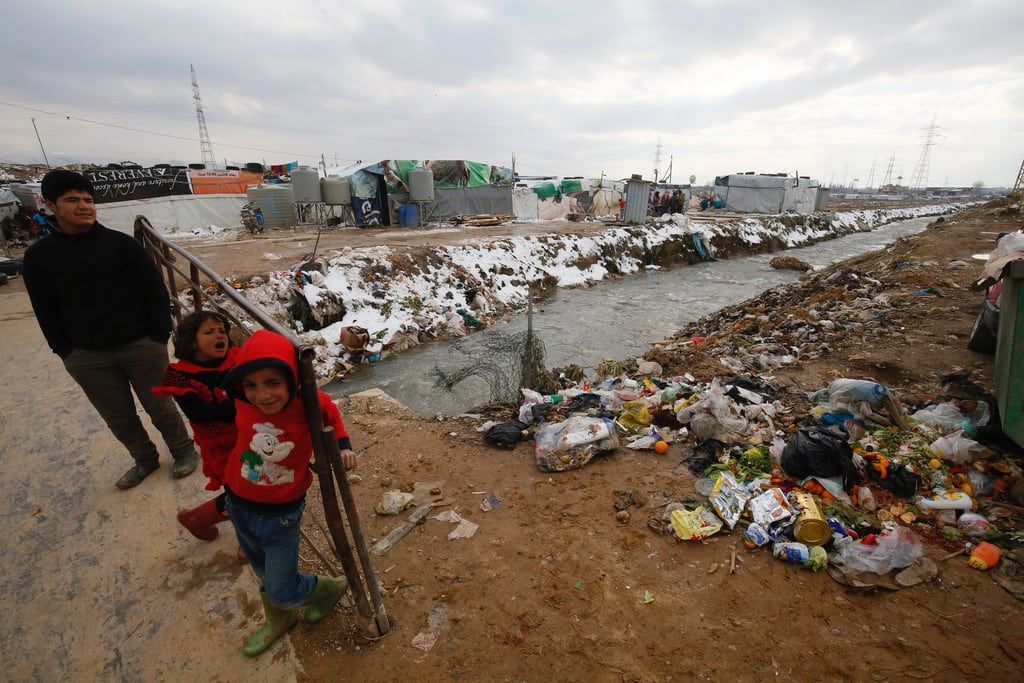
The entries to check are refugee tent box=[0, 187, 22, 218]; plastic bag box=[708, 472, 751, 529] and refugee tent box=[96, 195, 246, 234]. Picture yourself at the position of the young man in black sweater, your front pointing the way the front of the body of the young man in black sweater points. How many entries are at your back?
2

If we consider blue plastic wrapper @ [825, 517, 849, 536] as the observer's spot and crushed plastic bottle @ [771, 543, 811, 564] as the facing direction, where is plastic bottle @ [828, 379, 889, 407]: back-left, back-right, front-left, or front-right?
back-right

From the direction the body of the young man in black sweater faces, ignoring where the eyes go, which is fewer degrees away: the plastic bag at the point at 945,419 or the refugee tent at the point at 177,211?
the plastic bag

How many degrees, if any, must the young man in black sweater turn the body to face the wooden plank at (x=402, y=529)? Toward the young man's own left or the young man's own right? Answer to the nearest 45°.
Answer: approximately 45° to the young man's own left

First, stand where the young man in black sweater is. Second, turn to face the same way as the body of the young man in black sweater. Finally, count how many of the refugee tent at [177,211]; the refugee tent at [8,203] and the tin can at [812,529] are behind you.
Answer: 2

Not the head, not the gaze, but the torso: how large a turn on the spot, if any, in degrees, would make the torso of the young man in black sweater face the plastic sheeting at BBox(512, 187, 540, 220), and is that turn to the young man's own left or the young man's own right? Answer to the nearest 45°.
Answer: approximately 135° to the young man's own left

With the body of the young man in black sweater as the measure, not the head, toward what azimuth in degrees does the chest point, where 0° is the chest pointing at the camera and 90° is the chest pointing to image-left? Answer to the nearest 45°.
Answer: approximately 0°

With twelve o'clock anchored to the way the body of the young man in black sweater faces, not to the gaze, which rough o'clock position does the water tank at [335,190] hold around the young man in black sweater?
The water tank is roughly at 7 o'clock from the young man in black sweater.

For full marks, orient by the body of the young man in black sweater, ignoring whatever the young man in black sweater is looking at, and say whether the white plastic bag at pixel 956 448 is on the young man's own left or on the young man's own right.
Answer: on the young man's own left

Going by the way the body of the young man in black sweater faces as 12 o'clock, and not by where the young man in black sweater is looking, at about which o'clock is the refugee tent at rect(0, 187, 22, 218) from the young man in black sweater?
The refugee tent is roughly at 6 o'clock from the young man in black sweater.
